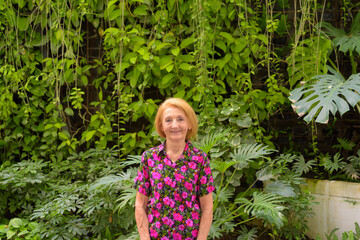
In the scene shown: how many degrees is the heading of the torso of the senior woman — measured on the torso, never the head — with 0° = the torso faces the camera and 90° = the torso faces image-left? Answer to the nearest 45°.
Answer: approximately 0°

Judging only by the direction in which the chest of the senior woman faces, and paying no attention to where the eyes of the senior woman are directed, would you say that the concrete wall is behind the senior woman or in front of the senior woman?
behind
